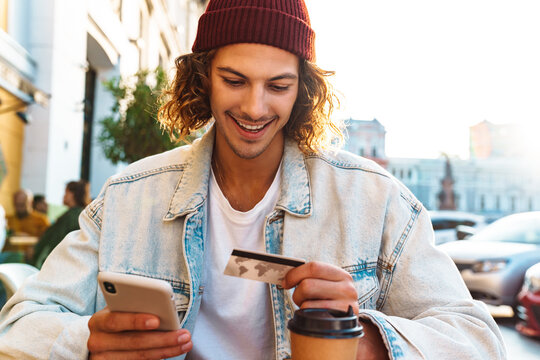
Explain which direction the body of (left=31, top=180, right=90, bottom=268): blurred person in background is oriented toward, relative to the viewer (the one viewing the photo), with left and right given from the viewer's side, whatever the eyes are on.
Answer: facing to the left of the viewer

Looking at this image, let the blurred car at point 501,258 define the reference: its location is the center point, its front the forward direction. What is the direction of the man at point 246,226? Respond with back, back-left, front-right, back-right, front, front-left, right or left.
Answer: front-left

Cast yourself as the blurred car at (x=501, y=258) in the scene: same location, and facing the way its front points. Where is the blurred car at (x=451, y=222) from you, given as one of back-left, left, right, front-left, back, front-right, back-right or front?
back-right

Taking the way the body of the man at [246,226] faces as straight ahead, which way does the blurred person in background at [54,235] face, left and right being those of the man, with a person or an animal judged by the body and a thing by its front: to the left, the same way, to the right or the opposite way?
to the right

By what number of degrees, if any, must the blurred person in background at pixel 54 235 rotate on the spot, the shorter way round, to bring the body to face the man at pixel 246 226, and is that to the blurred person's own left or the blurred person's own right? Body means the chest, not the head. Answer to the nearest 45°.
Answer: approximately 90° to the blurred person's own left

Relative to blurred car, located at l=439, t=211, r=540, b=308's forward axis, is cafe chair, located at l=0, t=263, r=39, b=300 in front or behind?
in front

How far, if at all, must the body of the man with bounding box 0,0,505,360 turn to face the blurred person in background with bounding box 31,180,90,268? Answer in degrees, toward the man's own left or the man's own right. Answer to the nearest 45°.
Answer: approximately 135° to the man's own right

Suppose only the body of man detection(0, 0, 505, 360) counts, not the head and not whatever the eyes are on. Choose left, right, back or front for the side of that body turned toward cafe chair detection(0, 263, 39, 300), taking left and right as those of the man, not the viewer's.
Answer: right

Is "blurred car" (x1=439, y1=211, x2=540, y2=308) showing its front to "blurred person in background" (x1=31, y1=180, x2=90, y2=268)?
yes

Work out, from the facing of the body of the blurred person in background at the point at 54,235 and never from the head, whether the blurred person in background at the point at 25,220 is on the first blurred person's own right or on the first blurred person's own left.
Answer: on the first blurred person's own right

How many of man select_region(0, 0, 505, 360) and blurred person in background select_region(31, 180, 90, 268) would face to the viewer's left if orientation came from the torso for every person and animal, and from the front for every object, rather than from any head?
1

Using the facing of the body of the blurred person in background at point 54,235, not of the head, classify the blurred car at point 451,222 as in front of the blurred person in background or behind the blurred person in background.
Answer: behind

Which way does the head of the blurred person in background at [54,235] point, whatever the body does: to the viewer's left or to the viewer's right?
to the viewer's left

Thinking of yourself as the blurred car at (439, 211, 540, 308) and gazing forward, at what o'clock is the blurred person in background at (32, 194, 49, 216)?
The blurred person in background is roughly at 1 o'clock from the blurred car.
